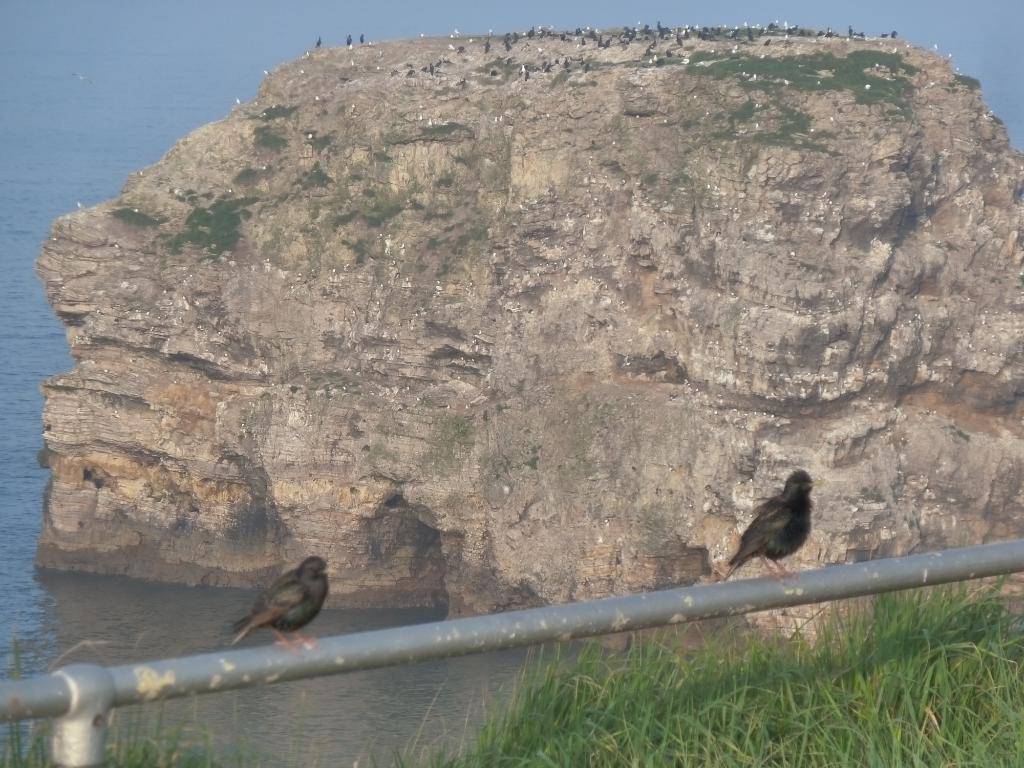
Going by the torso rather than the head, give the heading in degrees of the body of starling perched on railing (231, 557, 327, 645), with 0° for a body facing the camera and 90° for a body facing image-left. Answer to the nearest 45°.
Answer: approximately 270°

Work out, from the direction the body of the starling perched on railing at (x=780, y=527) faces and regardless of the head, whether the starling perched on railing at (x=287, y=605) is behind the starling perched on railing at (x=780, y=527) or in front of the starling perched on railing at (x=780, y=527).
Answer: behind

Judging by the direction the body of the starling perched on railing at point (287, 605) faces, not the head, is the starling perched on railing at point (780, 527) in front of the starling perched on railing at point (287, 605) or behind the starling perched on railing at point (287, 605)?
in front

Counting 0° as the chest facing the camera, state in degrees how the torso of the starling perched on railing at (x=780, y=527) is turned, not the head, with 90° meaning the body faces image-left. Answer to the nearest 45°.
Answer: approximately 270°

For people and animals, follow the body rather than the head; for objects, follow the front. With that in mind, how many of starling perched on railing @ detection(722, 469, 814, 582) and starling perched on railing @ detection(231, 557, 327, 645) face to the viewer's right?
2
